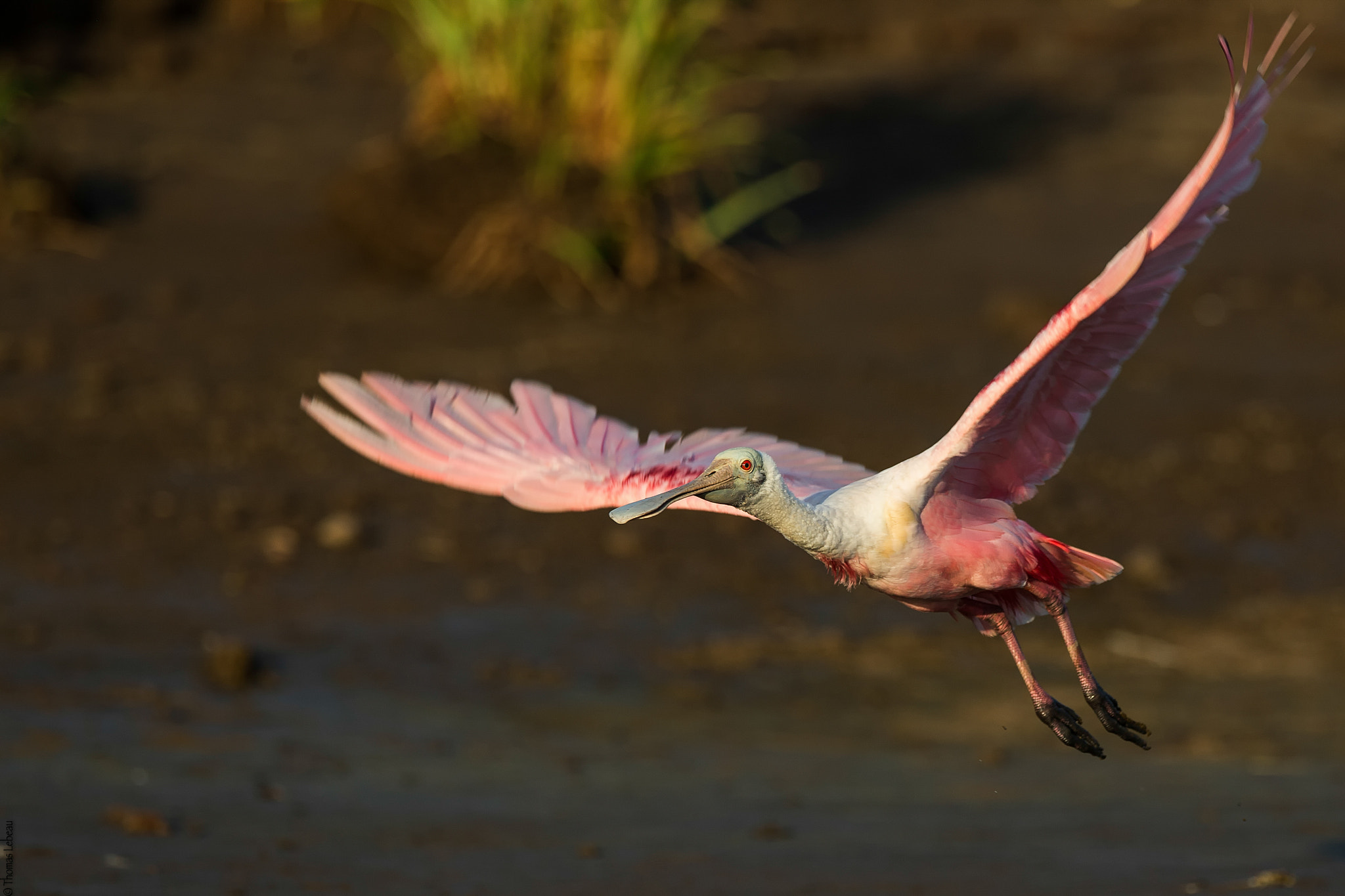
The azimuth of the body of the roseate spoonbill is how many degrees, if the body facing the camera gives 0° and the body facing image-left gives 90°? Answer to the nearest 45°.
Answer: approximately 45°
